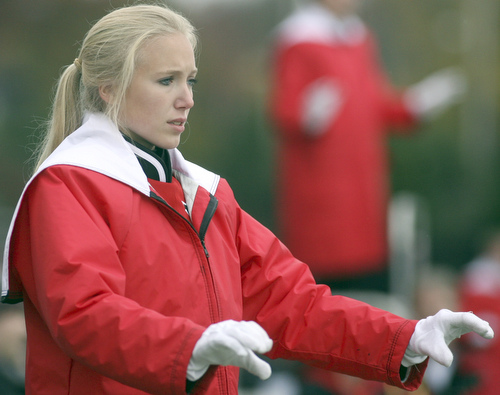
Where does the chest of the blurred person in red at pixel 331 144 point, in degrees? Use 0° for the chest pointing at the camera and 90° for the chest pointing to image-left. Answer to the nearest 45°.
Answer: approximately 315°

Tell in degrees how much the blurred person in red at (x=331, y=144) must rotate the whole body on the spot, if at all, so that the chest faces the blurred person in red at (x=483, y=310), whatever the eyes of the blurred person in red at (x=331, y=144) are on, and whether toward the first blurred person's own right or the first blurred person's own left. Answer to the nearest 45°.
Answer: approximately 45° to the first blurred person's own left

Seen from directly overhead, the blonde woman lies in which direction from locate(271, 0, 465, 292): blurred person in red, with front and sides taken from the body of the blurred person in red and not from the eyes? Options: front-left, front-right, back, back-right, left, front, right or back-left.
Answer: front-right

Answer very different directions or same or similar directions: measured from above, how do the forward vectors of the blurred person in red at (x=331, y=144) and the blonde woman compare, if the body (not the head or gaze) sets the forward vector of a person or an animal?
same or similar directions

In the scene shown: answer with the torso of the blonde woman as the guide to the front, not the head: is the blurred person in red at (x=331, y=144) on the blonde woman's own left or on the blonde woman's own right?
on the blonde woman's own left

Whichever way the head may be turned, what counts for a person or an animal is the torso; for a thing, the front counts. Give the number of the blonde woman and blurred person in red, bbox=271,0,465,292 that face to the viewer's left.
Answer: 0

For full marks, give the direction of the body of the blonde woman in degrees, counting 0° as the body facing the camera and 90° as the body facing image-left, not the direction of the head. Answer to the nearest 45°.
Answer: approximately 315°

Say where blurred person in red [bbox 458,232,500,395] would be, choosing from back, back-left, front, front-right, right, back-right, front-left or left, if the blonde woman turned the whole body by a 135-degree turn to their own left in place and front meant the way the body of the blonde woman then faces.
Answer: front-right
